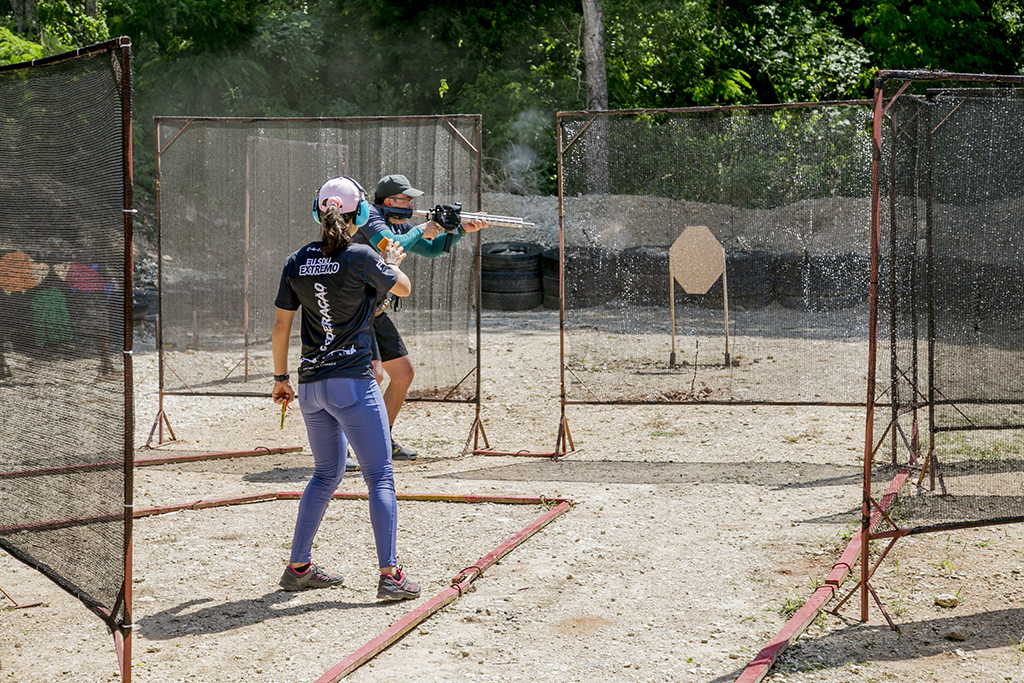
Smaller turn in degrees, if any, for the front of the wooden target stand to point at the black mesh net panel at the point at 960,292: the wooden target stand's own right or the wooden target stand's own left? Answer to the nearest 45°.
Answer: approximately 45° to the wooden target stand's own left

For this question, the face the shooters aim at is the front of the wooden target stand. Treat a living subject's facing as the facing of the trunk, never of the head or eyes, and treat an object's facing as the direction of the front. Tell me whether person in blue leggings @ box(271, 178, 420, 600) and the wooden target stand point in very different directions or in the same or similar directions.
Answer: very different directions

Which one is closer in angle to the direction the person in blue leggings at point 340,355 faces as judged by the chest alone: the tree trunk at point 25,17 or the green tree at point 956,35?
the green tree

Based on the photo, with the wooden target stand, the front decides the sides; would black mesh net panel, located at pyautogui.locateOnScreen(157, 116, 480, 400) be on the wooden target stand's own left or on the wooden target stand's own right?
on the wooden target stand's own right

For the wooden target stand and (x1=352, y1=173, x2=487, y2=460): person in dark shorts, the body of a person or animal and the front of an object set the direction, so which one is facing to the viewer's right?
the person in dark shorts

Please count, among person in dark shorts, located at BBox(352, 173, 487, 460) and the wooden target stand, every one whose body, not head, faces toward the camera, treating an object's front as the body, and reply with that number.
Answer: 1

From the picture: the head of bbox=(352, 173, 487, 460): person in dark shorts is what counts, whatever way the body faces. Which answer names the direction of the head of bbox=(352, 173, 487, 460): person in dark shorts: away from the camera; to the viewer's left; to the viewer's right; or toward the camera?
to the viewer's right

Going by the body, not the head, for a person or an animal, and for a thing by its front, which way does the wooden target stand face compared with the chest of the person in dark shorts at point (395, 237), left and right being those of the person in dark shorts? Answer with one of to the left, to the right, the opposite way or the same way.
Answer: to the right

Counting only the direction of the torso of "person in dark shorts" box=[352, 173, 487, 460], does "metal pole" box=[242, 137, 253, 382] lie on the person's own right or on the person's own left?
on the person's own left

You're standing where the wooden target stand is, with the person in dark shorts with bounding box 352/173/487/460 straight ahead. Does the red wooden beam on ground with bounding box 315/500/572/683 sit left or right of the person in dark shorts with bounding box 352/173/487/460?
left

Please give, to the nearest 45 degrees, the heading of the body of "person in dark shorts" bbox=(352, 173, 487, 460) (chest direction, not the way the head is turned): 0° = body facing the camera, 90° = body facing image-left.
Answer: approximately 270°

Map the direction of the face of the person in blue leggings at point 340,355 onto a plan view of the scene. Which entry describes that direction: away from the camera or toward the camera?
away from the camera
